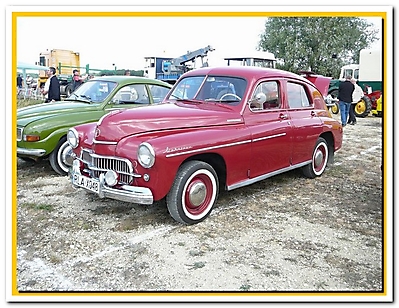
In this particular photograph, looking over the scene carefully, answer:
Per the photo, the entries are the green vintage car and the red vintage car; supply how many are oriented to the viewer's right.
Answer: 0

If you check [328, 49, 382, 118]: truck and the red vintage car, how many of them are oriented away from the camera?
0

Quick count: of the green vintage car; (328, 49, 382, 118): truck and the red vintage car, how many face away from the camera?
0

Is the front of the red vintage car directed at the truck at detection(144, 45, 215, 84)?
no

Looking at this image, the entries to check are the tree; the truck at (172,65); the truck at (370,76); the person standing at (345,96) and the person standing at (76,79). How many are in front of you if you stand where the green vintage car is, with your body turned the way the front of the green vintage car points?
0

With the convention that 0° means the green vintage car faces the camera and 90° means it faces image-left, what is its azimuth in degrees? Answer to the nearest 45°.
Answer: approximately 45°

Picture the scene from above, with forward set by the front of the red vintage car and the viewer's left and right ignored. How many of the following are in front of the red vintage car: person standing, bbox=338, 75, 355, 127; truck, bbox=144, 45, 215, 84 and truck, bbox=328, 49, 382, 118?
0

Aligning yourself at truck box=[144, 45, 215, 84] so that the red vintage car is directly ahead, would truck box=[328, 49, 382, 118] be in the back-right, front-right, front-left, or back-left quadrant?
front-left

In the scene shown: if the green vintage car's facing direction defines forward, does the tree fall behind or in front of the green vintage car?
behind

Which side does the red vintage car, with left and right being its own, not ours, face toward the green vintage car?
right

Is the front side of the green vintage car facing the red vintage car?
no

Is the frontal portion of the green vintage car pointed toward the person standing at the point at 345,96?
no

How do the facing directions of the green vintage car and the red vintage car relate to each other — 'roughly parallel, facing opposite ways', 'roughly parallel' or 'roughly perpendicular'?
roughly parallel
